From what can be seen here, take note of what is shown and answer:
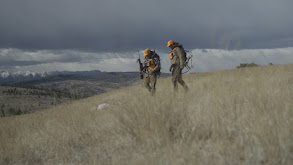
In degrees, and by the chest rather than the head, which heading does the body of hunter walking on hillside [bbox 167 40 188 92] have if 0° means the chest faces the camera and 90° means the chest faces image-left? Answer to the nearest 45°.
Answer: approximately 90°
